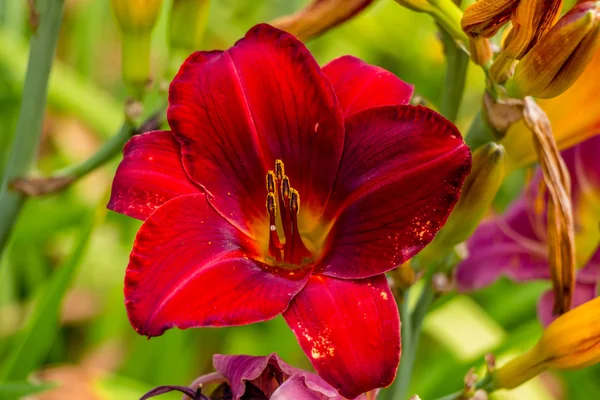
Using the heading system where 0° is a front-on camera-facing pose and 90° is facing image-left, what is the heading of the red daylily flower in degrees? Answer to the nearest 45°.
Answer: approximately 0°
